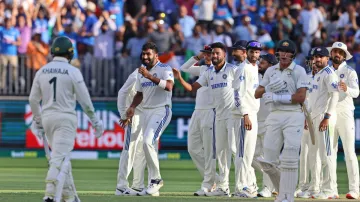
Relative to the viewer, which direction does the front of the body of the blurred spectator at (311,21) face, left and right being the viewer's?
facing the viewer

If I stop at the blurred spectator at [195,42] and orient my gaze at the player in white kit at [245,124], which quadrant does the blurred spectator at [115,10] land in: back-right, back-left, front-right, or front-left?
back-right

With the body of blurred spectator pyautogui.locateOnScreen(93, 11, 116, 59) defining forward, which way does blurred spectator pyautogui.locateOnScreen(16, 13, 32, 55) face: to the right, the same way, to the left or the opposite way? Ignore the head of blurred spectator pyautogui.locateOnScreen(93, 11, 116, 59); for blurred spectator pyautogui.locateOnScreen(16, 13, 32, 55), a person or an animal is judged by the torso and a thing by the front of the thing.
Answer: the same way

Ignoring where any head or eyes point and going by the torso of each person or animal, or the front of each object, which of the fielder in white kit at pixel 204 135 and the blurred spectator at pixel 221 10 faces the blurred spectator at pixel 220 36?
the blurred spectator at pixel 221 10

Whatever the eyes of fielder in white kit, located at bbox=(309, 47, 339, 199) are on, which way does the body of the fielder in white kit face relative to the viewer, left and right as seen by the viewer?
facing the viewer and to the left of the viewer

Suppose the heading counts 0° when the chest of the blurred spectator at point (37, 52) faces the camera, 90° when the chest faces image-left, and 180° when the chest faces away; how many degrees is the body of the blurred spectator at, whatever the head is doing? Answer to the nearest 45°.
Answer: approximately 0°

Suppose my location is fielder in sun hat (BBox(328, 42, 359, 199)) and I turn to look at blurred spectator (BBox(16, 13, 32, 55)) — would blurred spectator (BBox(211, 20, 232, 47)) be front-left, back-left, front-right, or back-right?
front-right

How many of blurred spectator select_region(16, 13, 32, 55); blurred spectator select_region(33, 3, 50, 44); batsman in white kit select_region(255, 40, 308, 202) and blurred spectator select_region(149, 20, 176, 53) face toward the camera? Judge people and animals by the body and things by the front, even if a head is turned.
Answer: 4

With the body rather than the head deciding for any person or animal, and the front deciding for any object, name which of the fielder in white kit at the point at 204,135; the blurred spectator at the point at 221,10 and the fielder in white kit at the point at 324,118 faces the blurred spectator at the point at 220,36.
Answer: the blurred spectator at the point at 221,10

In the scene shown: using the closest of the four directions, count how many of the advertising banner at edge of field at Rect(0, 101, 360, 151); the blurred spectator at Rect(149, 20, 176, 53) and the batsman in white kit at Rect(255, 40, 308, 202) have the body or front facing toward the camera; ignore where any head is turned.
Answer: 3

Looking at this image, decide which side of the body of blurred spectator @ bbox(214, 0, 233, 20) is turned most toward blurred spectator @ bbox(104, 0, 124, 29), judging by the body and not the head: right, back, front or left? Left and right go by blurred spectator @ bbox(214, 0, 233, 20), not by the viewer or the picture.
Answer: right

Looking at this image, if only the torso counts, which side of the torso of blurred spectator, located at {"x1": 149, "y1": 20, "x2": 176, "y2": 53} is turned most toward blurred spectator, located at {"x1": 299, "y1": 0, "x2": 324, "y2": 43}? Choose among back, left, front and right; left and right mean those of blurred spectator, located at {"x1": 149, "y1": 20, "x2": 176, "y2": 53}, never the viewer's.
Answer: left

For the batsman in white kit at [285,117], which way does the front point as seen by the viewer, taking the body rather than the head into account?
toward the camera

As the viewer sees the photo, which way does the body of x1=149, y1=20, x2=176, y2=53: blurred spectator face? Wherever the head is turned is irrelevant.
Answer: toward the camera
